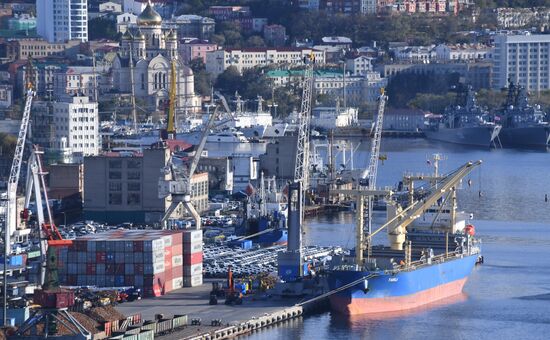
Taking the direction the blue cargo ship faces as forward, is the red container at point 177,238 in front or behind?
in front

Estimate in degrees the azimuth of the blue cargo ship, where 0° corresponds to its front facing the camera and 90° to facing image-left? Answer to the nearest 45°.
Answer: approximately 45°

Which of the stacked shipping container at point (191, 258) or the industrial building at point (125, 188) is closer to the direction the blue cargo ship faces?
the stacked shipping container

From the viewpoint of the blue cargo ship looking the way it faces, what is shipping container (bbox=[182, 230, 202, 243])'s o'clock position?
The shipping container is roughly at 1 o'clock from the blue cargo ship.

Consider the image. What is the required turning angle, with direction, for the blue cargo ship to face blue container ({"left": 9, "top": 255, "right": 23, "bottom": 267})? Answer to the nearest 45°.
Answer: approximately 45° to its right

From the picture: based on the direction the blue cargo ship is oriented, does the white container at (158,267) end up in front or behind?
in front

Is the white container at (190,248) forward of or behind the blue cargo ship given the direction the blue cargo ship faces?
forward

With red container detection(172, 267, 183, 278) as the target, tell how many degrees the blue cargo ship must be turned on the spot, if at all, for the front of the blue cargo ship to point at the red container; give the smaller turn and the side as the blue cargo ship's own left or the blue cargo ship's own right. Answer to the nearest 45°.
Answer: approximately 45° to the blue cargo ship's own right

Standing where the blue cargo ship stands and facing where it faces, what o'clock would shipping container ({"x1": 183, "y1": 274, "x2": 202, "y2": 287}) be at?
The shipping container is roughly at 1 o'clock from the blue cargo ship.

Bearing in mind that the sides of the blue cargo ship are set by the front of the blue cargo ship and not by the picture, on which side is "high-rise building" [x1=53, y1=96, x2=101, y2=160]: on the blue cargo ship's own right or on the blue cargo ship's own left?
on the blue cargo ship's own right

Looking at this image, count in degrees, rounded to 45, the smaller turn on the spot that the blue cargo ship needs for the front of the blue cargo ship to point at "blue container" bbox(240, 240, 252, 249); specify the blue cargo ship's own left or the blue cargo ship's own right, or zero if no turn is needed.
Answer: approximately 90° to the blue cargo ship's own right
